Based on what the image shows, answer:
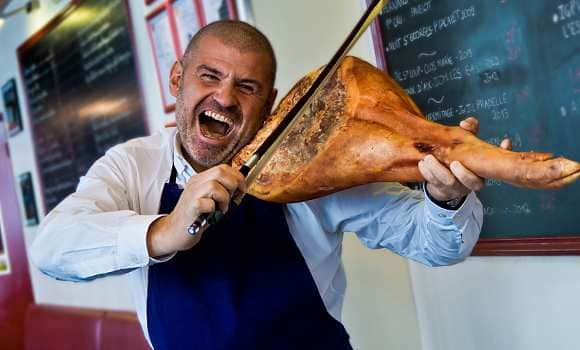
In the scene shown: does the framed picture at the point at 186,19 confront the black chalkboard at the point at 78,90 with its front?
no

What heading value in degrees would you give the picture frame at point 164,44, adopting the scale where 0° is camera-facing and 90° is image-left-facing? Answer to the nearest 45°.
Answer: approximately 45°

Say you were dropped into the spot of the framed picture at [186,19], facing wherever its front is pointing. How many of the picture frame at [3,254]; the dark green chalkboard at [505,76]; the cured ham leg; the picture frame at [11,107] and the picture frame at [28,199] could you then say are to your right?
3

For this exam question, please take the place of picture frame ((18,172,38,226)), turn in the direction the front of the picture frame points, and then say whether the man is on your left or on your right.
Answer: on your left

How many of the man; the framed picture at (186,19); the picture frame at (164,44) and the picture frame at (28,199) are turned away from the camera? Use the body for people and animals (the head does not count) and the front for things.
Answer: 0

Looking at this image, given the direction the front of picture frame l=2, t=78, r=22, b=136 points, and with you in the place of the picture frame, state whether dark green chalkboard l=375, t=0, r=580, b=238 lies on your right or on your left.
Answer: on your left

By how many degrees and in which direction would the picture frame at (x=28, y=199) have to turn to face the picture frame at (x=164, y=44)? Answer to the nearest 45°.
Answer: approximately 45° to its left

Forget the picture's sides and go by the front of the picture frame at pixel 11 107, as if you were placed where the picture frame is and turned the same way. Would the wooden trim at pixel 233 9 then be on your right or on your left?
on your left

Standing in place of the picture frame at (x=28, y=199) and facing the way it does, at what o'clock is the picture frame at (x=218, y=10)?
the picture frame at (x=218, y=10) is roughly at 10 o'clock from the picture frame at (x=28, y=199).

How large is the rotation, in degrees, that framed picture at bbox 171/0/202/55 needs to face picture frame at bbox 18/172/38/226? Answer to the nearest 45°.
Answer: approximately 90° to its right

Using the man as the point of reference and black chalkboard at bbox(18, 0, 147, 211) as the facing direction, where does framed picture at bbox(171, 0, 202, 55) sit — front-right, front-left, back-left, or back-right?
front-right

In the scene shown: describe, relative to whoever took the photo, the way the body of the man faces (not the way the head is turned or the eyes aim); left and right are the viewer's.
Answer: facing the viewer
